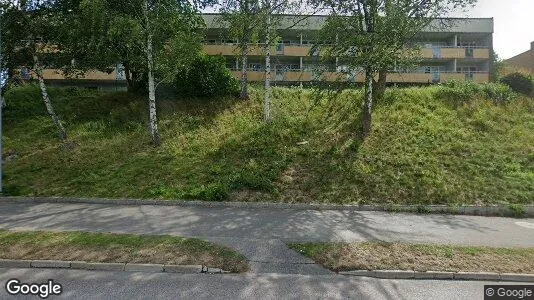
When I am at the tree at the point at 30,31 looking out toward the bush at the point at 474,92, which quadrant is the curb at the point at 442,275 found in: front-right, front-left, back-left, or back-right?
front-right

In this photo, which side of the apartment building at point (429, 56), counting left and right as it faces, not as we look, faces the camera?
front

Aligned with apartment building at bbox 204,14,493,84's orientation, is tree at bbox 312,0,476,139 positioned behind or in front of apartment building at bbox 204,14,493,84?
in front

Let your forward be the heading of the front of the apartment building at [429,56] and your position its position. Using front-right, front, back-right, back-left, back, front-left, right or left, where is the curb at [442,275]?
front

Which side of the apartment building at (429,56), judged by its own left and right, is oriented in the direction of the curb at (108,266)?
front

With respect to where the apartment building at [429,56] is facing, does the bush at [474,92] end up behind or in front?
in front

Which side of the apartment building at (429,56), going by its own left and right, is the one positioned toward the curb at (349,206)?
front
